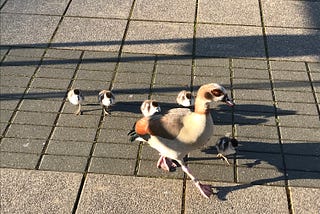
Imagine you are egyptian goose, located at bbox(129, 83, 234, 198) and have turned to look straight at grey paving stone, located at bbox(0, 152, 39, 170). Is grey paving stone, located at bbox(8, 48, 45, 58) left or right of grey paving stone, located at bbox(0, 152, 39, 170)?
right

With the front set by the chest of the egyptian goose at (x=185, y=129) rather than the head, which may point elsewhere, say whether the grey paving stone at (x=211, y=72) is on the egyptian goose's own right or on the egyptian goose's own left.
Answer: on the egyptian goose's own left

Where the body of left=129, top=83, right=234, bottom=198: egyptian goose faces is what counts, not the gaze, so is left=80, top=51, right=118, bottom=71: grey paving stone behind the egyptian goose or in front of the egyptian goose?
behind

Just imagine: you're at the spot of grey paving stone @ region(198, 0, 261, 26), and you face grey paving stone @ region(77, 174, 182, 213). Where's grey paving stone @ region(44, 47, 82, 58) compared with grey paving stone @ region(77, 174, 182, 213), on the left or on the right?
right

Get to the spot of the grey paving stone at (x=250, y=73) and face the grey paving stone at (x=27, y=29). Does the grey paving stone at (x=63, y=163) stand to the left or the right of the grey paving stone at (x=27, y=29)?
left

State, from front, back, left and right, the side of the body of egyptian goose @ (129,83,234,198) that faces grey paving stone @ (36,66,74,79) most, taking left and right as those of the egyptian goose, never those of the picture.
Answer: back

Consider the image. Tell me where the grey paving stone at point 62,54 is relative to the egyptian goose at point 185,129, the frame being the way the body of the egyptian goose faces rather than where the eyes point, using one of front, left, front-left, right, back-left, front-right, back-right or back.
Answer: back

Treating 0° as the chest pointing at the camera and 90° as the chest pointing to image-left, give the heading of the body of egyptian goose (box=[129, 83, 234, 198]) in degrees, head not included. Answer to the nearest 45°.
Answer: approximately 315°

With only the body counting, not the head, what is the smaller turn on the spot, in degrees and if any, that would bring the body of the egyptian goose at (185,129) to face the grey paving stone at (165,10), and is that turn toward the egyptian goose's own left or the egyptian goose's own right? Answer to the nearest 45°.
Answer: approximately 135° to the egyptian goose's own left

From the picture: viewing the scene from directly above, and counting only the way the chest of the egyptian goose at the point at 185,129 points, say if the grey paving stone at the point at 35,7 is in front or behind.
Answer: behind

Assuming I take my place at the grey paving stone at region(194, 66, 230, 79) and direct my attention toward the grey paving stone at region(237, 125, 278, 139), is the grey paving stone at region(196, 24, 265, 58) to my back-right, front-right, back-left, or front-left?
back-left

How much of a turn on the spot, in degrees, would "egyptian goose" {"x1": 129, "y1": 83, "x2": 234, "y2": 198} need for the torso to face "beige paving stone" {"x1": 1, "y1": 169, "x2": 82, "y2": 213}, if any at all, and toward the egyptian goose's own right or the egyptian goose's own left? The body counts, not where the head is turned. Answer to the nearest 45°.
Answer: approximately 90° to the egyptian goose's own right
